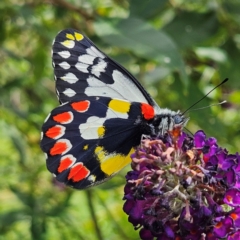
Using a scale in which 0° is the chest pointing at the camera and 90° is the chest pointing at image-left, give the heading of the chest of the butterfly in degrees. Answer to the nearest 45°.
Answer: approximately 270°

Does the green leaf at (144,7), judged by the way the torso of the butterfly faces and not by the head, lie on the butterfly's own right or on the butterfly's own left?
on the butterfly's own left
